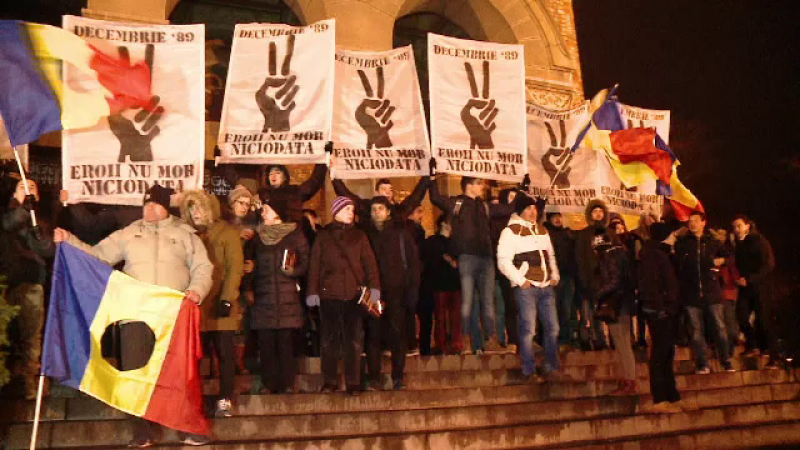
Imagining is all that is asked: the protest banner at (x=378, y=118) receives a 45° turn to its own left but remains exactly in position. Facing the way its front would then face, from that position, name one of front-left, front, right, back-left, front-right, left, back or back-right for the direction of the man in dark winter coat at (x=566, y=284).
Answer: front-left

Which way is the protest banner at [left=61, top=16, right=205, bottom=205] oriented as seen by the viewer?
toward the camera

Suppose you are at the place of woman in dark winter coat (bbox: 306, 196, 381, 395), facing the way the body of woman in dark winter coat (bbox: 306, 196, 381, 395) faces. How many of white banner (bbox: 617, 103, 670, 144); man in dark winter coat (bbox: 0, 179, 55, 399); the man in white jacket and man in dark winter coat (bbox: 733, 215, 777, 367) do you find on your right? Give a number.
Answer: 1

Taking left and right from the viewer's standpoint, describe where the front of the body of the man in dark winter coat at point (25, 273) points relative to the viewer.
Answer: facing the viewer and to the right of the viewer

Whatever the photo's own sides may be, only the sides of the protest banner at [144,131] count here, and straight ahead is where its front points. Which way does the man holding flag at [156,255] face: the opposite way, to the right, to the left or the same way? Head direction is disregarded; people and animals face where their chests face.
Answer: the same way

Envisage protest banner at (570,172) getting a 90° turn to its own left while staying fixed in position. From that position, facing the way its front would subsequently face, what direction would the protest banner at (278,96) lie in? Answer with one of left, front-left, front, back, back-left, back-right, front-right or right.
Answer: back-right

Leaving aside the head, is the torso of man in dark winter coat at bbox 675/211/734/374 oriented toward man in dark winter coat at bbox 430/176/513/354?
no

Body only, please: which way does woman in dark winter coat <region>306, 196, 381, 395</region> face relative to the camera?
toward the camera

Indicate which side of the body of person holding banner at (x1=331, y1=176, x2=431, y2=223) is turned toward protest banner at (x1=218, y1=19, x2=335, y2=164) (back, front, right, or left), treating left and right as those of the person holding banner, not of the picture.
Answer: right

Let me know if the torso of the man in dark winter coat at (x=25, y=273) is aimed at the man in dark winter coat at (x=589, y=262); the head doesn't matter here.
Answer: no

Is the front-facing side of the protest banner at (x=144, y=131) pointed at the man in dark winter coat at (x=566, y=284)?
no

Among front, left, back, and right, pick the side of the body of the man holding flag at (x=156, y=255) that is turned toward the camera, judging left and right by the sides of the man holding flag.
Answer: front

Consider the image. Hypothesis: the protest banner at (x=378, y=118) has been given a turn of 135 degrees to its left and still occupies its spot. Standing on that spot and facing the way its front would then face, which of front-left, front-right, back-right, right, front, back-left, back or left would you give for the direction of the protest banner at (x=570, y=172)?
front

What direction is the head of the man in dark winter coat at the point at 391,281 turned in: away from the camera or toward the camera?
toward the camera

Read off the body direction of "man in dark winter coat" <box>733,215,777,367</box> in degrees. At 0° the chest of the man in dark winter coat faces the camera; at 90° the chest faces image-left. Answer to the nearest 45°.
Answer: approximately 45°

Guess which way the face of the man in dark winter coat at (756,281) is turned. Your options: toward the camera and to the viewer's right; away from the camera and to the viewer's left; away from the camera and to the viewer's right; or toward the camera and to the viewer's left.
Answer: toward the camera and to the viewer's left

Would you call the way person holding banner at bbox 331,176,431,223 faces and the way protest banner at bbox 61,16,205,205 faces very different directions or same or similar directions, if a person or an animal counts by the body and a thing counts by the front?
same or similar directions

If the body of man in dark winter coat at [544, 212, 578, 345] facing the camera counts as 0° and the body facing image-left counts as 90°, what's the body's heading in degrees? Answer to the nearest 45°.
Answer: approximately 45°

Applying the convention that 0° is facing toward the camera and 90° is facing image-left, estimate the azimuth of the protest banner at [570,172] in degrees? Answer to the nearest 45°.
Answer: approximately 0°
